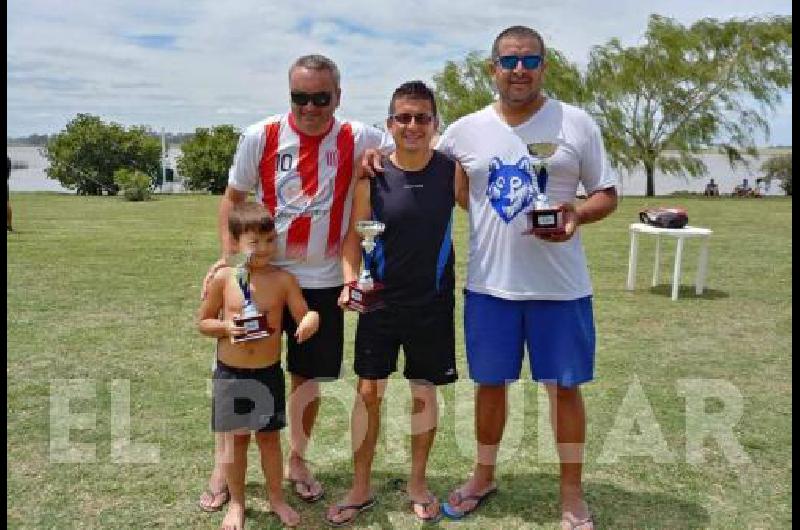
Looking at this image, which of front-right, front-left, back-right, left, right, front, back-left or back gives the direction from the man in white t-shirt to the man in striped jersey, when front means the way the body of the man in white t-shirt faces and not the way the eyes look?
right

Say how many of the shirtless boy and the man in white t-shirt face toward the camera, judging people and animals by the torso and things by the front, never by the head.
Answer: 2

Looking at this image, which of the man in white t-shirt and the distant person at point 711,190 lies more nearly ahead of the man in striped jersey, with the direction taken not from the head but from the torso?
the man in white t-shirt

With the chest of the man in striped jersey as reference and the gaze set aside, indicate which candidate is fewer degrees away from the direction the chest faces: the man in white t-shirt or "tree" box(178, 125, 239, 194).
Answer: the man in white t-shirt

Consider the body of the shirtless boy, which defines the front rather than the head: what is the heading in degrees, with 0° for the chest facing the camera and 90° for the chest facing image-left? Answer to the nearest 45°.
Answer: approximately 0°

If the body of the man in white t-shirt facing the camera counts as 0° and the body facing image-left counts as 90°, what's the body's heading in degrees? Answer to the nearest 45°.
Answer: approximately 0°

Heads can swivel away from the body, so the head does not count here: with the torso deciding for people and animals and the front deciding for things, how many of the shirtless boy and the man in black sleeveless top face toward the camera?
2
